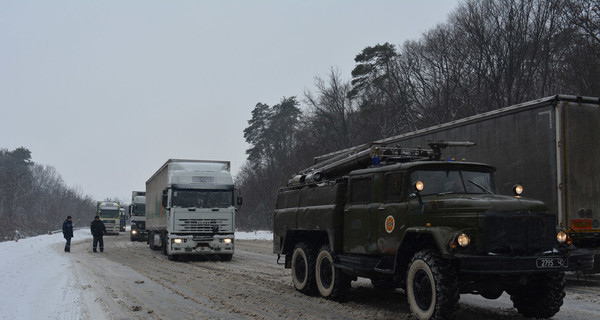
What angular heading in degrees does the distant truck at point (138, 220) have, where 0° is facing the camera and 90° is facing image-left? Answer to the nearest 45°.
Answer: approximately 0°

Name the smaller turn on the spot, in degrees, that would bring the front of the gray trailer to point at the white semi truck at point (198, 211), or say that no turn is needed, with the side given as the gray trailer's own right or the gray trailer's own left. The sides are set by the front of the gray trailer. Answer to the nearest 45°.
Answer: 0° — it already faces it

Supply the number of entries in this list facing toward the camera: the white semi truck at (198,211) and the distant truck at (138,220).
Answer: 2

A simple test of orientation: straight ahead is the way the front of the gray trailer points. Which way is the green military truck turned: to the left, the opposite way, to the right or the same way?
the opposite way

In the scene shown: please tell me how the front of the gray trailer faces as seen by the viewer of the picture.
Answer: facing away from the viewer and to the left of the viewer

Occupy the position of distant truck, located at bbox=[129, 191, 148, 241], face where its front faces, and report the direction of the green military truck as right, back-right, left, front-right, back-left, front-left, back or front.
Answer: front

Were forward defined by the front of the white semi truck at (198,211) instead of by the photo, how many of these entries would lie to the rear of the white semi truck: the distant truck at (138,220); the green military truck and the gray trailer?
1

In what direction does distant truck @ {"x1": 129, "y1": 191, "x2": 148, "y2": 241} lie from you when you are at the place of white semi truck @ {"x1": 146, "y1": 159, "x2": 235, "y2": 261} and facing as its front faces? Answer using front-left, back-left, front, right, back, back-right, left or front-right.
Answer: back

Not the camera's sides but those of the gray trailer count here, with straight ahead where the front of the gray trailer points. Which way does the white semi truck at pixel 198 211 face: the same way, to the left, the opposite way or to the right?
the opposite way

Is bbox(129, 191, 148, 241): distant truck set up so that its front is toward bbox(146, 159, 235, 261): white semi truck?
yes

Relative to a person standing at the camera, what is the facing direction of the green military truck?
facing the viewer and to the right of the viewer

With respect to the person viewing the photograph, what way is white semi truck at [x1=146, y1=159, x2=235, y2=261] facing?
facing the viewer

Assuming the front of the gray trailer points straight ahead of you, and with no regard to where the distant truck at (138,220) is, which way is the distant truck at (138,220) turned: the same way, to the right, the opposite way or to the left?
the opposite way

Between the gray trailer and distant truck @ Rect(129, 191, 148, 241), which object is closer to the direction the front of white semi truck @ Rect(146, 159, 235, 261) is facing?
the gray trailer

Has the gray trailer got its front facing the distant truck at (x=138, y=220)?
yes
